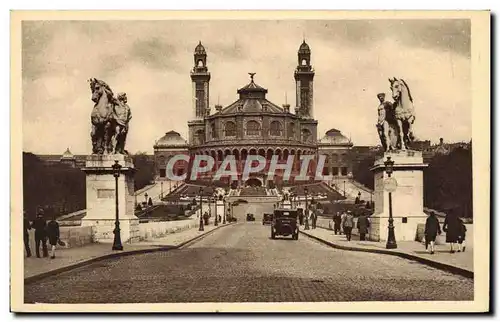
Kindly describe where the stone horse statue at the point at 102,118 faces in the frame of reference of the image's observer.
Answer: facing the viewer and to the left of the viewer
